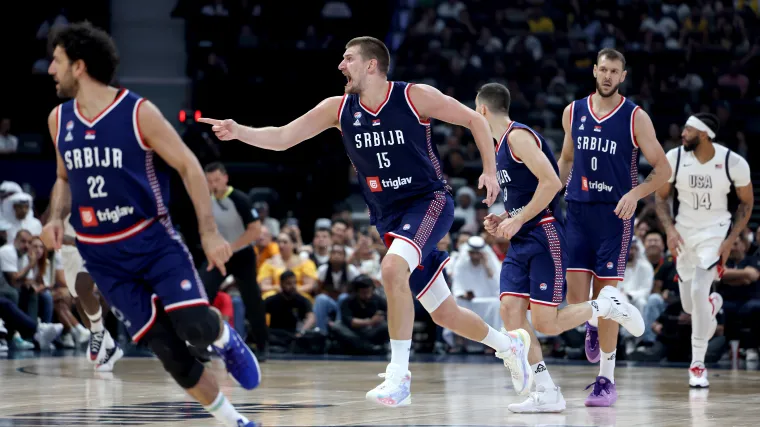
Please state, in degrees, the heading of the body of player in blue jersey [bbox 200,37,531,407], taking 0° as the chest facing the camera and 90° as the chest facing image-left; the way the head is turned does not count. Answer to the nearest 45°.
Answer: approximately 45°

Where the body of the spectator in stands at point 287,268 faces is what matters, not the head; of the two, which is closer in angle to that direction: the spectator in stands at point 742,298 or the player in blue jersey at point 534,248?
the player in blue jersey

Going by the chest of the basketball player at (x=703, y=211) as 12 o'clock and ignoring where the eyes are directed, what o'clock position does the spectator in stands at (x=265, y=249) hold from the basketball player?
The spectator in stands is roughly at 4 o'clock from the basketball player.

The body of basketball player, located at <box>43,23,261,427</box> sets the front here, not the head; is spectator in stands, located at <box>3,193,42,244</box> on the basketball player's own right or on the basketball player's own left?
on the basketball player's own right

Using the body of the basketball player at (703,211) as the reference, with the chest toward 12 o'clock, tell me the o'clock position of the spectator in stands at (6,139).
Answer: The spectator in stands is roughly at 4 o'clock from the basketball player.

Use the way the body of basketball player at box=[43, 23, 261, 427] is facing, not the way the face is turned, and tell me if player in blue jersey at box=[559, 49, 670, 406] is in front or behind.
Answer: behind

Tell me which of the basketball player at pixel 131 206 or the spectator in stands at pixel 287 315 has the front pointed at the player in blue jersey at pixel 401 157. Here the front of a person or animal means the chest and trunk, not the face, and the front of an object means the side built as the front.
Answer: the spectator in stands

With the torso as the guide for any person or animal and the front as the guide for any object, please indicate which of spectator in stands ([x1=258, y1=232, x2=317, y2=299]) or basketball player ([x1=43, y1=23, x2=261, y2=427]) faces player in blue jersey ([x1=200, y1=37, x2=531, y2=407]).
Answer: the spectator in stands

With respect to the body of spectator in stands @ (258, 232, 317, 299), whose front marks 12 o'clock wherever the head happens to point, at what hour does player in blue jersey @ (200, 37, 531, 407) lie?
The player in blue jersey is roughly at 12 o'clock from the spectator in stands.

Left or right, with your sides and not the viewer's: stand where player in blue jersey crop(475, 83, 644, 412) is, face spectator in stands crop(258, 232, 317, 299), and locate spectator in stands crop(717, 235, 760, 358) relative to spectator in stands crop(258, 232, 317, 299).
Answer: right

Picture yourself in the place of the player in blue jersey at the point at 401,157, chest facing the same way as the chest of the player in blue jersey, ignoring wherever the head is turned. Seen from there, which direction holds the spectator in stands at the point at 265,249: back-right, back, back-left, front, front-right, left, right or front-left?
back-right

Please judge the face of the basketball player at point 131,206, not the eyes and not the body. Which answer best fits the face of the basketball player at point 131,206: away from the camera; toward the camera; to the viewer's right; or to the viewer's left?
to the viewer's left

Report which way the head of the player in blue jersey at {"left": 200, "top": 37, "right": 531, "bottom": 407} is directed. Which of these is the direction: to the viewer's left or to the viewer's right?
to the viewer's left

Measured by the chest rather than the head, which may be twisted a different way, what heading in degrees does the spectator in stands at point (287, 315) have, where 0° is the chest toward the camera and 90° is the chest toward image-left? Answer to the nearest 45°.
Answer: approximately 0°

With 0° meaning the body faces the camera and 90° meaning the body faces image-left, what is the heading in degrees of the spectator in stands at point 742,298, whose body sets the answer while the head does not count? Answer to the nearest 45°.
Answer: approximately 45°

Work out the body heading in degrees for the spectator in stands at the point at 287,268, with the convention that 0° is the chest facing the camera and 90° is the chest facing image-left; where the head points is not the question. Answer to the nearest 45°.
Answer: approximately 0°
